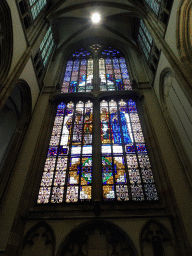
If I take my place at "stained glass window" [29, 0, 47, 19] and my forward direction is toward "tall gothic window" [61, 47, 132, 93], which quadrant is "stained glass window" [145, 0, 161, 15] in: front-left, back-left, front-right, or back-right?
front-right

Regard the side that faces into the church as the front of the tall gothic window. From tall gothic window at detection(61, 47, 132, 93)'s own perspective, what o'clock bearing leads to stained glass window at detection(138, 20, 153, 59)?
The stained glass window is roughly at 10 o'clock from the tall gothic window.

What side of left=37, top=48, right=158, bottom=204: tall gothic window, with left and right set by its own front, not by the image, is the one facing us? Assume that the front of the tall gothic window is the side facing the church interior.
front

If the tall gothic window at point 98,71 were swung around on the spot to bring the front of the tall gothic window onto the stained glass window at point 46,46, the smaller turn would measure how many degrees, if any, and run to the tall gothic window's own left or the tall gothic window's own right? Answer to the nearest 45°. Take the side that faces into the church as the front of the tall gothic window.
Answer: approximately 45° to the tall gothic window's own right

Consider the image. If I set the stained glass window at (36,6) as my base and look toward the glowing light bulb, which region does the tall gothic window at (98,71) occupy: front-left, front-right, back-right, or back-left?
front-left

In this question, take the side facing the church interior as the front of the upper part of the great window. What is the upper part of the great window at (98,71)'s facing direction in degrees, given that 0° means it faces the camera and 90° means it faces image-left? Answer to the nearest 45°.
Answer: approximately 0°

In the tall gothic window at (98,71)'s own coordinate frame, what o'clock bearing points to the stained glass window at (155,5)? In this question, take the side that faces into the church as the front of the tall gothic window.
The stained glass window is roughly at 11 o'clock from the tall gothic window.
